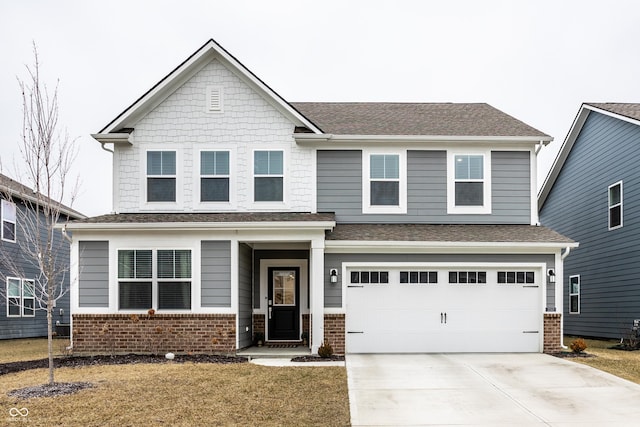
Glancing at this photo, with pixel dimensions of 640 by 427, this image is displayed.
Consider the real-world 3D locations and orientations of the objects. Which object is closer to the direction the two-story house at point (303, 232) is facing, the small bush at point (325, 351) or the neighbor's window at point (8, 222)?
the small bush

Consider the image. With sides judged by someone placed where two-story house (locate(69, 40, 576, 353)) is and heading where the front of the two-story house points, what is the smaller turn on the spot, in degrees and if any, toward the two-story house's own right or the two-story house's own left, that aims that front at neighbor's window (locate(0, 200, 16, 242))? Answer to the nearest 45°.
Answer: approximately 135° to the two-story house's own right

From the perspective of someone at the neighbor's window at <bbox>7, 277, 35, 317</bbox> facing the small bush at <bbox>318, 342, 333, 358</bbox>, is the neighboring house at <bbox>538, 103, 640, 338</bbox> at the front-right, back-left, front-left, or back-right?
front-left

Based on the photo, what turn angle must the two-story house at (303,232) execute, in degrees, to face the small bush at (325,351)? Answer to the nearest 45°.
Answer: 0° — it already faces it

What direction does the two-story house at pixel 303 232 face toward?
toward the camera

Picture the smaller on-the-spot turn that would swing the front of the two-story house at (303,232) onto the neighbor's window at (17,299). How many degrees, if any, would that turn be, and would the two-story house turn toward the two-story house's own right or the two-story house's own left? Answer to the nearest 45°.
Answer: approximately 135° to the two-story house's own right

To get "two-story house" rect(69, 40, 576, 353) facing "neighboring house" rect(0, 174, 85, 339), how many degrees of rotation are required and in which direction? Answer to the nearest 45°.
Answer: approximately 135° to its right
